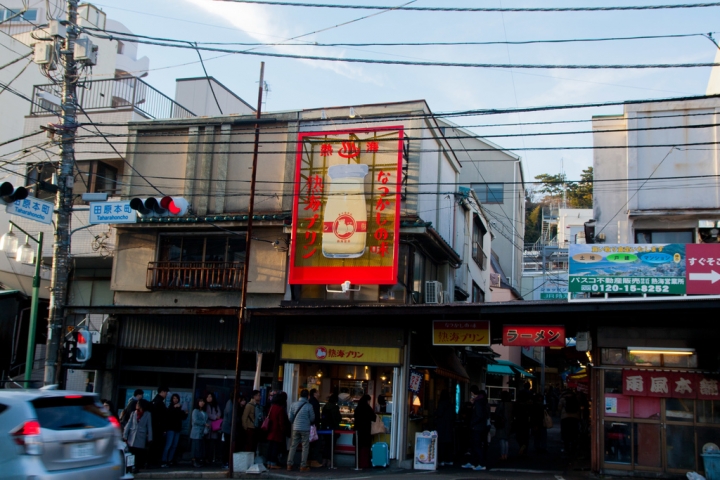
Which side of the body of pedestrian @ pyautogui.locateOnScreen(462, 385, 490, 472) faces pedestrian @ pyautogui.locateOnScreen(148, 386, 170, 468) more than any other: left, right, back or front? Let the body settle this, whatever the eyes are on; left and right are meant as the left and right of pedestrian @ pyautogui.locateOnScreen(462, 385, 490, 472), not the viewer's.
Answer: front

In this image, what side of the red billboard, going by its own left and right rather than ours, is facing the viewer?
front

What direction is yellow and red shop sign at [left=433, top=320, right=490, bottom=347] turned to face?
toward the camera

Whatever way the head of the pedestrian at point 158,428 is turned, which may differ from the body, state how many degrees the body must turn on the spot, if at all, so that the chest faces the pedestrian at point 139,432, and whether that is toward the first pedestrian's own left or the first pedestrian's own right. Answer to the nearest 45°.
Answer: approximately 135° to the first pedestrian's own right

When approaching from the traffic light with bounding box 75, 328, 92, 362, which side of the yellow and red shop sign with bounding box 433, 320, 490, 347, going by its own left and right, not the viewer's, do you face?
right

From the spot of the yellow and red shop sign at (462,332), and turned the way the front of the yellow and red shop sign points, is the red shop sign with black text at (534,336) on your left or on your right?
on your left

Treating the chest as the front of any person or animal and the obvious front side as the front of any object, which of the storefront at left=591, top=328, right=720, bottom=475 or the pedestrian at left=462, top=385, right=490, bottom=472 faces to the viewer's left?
the pedestrian

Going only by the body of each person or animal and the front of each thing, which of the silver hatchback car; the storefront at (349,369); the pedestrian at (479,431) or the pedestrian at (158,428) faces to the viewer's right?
the pedestrian at (158,428)

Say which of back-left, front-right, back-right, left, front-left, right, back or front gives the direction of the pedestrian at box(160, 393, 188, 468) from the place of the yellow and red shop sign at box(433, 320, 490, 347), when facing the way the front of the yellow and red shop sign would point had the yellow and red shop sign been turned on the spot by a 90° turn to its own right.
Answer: front

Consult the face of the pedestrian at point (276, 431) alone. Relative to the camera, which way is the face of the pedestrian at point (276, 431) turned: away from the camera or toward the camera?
away from the camera
